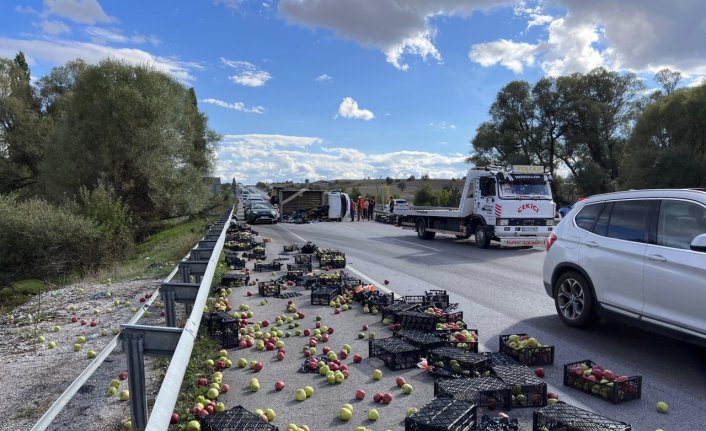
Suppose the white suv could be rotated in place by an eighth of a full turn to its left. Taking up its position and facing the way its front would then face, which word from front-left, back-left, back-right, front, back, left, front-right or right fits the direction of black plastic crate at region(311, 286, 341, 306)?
back

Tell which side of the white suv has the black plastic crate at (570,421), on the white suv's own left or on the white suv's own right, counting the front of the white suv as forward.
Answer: on the white suv's own right

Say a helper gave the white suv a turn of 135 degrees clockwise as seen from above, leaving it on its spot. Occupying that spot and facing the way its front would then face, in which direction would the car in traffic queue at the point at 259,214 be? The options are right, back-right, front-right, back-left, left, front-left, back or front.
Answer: front-right

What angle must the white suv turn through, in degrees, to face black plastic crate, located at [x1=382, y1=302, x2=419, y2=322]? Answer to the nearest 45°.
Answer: approximately 135° to its right

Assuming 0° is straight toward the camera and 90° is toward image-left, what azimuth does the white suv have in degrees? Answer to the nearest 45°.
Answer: approximately 315°
